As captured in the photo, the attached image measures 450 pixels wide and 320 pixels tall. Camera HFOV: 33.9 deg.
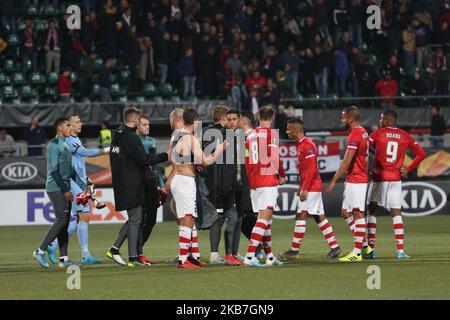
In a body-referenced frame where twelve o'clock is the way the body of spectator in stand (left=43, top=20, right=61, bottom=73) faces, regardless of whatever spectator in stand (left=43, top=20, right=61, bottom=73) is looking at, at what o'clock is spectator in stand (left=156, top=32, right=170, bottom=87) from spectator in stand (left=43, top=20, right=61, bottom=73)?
spectator in stand (left=156, top=32, right=170, bottom=87) is roughly at 9 o'clock from spectator in stand (left=43, top=20, right=61, bottom=73).

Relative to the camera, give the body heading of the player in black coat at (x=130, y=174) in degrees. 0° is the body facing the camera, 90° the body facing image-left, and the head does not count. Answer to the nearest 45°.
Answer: approximately 225°

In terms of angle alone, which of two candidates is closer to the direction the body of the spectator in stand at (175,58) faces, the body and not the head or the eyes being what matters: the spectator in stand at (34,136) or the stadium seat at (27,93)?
the spectator in stand

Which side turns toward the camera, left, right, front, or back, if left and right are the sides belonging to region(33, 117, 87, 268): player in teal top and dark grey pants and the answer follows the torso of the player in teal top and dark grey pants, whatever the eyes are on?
right

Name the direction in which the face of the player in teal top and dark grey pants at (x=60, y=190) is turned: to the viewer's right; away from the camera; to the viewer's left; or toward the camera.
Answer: to the viewer's right

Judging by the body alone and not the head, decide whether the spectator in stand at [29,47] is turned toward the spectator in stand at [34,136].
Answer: yes

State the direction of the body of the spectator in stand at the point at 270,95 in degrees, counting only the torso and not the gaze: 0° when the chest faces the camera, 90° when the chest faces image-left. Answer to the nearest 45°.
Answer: approximately 0°
